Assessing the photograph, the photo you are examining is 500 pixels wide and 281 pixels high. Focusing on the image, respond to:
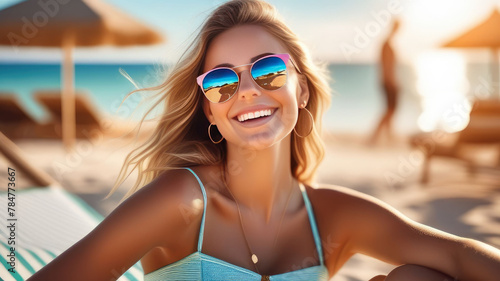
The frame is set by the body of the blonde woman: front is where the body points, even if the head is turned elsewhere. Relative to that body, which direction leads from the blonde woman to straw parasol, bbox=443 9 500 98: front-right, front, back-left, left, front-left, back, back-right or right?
back-left

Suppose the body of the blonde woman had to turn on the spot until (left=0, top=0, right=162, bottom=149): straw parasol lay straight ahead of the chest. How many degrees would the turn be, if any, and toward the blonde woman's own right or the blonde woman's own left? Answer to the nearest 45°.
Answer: approximately 180°

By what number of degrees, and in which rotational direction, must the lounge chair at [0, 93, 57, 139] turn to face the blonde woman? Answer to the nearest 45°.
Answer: approximately 90° to its right

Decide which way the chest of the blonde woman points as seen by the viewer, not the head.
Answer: toward the camera

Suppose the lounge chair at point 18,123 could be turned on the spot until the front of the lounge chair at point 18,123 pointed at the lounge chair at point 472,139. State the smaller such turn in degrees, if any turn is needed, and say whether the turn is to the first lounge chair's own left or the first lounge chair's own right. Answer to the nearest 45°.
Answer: approximately 45° to the first lounge chair's own right

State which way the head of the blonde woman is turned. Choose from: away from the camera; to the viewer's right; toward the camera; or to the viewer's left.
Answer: toward the camera

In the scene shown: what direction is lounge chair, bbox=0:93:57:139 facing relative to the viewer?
to the viewer's right

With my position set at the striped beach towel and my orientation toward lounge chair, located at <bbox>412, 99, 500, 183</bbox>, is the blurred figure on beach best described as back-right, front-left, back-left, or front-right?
front-left

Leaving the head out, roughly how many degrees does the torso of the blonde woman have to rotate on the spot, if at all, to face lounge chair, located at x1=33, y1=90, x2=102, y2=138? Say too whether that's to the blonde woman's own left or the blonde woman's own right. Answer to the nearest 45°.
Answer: approximately 180°

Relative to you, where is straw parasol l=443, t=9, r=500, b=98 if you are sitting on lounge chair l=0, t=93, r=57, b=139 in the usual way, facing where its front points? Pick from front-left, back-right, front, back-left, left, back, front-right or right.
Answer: front-right
